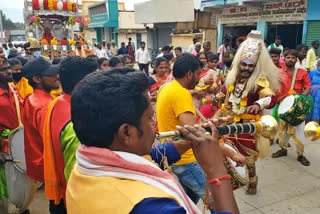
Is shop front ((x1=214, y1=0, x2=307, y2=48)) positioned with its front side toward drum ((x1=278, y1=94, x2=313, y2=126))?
yes

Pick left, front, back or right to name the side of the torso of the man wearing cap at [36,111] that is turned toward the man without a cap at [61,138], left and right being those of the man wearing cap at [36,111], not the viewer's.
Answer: right

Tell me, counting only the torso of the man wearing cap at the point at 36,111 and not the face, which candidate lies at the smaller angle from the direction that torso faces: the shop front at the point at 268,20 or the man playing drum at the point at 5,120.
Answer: the shop front

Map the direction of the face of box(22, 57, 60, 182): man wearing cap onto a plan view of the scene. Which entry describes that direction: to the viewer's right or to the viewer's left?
to the viewer's right

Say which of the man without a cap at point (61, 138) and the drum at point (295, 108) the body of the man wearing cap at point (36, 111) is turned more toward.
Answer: the drum

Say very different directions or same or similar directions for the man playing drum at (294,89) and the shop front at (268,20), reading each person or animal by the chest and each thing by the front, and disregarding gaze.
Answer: same or similar directions

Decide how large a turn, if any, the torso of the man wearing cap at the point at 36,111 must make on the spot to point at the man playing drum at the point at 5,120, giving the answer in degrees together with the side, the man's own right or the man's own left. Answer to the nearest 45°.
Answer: approximately 135° to the man's own left

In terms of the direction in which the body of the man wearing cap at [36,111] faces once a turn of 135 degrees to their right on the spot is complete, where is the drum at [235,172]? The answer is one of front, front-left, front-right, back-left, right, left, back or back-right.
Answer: left

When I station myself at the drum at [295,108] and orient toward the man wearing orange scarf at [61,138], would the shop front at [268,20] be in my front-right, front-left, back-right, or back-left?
back-right

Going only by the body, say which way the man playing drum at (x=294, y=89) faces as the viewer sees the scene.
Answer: toward the camera

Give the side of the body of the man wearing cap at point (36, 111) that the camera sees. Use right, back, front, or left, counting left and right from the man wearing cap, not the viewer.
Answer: right

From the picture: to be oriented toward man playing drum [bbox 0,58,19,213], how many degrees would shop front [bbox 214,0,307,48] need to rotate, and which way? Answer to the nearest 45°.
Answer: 0° — it already faces them

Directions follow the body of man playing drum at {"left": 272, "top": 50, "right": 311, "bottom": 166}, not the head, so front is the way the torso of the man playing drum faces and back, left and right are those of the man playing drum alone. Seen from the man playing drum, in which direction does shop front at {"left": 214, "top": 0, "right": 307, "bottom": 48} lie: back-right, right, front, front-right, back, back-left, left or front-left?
back

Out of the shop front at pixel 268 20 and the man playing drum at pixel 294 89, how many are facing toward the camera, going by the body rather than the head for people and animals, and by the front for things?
2

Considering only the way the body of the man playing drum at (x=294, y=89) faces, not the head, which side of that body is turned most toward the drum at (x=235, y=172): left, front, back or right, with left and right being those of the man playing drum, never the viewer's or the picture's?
front
